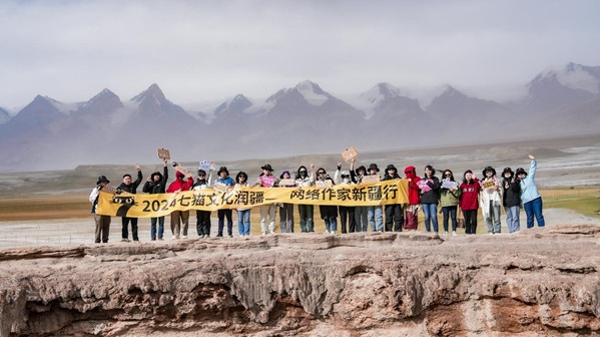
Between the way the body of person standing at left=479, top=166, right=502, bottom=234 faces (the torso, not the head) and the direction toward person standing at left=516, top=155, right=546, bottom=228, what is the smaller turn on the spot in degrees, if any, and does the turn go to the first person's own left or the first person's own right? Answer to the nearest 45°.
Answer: approximately 90° to the first person's own left

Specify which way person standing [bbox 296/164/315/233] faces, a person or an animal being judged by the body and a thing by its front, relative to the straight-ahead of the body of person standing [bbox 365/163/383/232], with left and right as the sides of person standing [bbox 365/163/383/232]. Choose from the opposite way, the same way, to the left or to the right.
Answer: the same way

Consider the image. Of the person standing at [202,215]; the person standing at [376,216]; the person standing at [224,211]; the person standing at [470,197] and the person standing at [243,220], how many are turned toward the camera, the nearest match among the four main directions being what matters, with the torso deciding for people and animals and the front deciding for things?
5

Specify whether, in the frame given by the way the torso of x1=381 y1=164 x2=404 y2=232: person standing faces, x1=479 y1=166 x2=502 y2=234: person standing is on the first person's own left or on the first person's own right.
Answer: on the first person's own left

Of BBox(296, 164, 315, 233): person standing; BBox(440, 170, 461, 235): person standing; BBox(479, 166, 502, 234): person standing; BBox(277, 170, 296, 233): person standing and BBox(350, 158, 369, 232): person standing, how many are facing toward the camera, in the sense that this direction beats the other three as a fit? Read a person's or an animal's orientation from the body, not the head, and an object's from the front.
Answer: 5

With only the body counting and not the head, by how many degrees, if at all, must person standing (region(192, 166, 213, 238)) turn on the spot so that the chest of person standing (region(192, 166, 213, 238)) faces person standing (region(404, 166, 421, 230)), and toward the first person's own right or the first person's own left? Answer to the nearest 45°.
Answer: approximately 90° to the first person's own left

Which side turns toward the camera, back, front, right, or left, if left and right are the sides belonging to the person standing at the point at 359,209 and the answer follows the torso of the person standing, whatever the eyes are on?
front

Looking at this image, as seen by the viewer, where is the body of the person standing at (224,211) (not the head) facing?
toward the camera

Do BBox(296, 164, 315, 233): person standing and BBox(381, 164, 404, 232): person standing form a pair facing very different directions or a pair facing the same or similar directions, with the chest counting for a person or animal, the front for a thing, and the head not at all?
same or similar directions

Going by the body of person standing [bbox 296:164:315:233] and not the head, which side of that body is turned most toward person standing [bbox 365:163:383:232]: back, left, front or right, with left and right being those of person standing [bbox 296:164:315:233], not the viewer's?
left

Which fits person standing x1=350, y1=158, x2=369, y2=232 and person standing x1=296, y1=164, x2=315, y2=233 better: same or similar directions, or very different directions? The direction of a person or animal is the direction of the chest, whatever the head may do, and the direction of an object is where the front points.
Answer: same or similar directions

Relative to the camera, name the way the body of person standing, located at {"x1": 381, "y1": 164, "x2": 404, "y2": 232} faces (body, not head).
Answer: toward the camera

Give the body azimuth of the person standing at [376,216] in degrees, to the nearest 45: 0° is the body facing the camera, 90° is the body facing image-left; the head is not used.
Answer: approximately 0°
